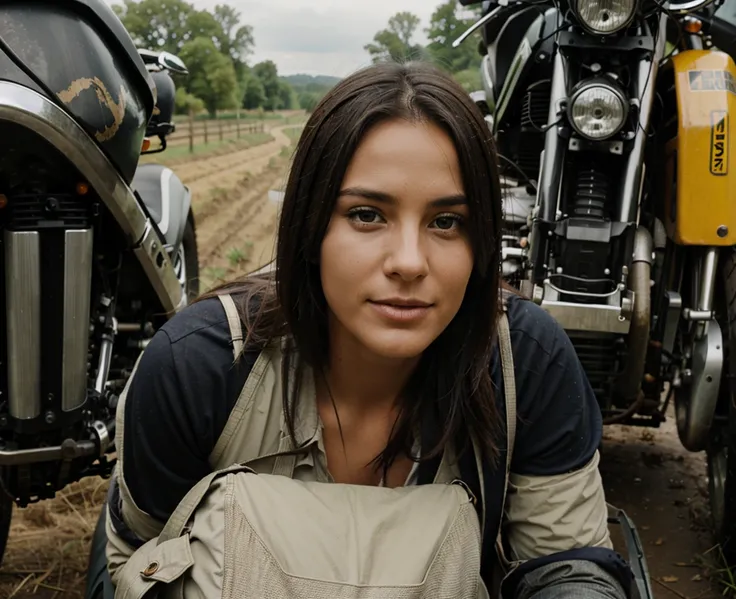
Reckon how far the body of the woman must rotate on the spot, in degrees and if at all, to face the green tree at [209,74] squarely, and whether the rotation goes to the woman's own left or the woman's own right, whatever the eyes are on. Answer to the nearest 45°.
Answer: approximately 180°

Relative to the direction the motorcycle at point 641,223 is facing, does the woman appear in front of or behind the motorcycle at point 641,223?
in front

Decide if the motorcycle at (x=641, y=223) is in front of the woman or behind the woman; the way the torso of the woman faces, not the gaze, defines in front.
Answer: behind

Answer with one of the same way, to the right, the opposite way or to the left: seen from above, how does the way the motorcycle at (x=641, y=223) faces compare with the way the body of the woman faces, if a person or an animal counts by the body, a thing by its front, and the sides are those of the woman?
the same way

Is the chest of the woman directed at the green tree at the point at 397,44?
no

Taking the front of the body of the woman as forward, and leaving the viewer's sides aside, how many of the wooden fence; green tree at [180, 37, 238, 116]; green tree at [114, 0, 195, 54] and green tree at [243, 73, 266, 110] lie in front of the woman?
0

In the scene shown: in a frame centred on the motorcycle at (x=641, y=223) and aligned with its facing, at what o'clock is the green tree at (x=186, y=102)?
The green tree is roughly at 5 o'clock from the motorcycle.

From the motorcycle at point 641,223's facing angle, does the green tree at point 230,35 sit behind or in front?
behind

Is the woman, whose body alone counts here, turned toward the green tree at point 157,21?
no

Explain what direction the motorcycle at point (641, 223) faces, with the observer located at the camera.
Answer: facing the viewer

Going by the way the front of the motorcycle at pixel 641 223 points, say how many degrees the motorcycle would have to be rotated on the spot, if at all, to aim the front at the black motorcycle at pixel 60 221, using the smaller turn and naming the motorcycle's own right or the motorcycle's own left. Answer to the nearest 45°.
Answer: approximately 45° to the motorcycle's own right

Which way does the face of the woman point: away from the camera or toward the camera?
toward the camera

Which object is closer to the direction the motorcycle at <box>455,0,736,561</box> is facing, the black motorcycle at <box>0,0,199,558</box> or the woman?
the woman

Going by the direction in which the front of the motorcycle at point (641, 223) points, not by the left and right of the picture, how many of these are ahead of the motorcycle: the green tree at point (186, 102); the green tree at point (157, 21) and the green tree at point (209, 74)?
0

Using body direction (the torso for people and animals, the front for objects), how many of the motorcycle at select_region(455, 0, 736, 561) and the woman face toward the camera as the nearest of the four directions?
2

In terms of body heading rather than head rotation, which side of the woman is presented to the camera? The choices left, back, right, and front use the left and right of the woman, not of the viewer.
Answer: front

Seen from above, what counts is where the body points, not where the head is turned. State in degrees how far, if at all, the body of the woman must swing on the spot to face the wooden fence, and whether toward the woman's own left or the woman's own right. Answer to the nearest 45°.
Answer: approximately 180°
